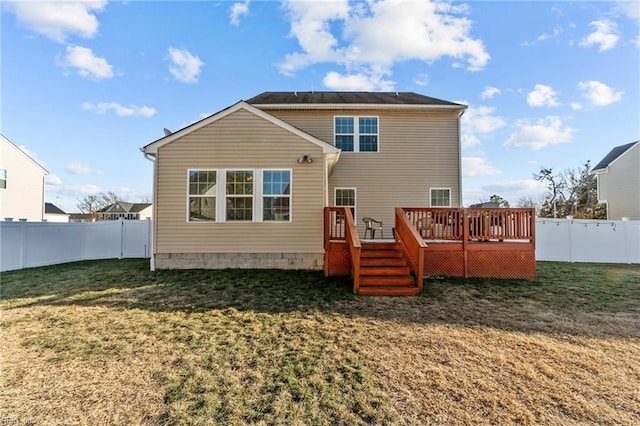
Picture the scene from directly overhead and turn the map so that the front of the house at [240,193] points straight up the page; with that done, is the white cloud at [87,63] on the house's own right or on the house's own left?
on the house's own left

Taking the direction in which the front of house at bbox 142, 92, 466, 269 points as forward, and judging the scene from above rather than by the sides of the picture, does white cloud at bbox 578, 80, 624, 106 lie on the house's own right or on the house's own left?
on the house's own right

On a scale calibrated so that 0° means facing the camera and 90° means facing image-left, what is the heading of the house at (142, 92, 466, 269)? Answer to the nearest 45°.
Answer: approximately 180°

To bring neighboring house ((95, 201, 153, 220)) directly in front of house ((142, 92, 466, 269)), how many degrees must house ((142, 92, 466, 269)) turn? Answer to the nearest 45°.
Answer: approximately 45° to its left

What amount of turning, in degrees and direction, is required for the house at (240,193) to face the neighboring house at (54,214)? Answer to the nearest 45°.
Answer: approximately 45° to its left

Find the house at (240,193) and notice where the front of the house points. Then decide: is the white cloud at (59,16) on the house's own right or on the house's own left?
on the house's own left

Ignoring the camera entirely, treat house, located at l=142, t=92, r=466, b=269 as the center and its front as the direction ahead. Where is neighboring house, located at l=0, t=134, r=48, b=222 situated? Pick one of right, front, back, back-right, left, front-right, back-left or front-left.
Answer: front-left

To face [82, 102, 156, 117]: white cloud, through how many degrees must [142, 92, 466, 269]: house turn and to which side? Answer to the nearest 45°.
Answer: approximately 45° to its left

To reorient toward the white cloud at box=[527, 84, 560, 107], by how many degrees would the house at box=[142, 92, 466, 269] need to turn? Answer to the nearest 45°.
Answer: approximately 45° to its right

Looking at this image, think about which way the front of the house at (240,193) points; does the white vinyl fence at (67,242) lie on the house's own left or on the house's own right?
on the house's own left

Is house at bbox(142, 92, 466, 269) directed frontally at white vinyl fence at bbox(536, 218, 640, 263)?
no

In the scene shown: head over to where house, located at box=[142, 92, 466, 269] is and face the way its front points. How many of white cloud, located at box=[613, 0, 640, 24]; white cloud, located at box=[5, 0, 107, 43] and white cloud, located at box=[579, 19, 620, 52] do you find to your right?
2

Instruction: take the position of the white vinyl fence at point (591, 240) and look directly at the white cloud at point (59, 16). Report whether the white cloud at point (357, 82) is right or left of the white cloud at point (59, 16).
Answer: right

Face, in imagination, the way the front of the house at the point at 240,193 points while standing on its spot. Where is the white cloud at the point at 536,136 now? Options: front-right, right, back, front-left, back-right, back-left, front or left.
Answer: front-right

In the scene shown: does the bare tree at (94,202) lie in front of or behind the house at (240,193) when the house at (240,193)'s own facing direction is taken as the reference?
in front
